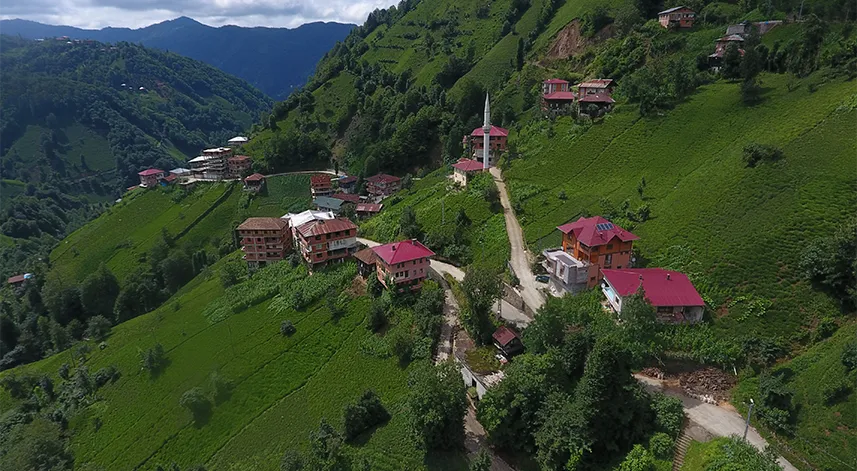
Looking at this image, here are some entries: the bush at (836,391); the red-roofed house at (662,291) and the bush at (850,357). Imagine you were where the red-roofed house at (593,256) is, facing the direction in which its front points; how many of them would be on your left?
3

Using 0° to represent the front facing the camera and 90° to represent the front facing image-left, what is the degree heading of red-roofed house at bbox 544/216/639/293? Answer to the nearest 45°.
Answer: approximately 45°

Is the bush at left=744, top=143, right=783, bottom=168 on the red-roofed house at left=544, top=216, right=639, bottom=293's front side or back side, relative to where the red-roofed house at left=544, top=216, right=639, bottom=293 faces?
on the back side

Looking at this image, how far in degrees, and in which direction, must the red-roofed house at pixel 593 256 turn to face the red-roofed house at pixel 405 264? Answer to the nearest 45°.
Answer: approximately 45° to its right

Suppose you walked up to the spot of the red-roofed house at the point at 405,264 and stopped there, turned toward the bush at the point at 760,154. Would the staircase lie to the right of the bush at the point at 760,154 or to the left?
right

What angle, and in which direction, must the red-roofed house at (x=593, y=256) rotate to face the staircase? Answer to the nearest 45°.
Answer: approximately 45° to its left

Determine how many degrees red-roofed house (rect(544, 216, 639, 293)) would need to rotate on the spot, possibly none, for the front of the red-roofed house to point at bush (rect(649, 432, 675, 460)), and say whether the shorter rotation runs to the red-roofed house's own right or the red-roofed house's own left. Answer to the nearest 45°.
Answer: approximately 45° to the red-roofed house's own left

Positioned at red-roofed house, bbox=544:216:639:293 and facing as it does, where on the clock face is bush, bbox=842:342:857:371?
The bush is roughly at 9 o'clock from the red-roofed house.

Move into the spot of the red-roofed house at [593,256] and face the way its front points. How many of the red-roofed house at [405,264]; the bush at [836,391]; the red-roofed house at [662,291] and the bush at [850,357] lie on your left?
3

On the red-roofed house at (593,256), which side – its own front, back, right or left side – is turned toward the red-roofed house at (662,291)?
left
